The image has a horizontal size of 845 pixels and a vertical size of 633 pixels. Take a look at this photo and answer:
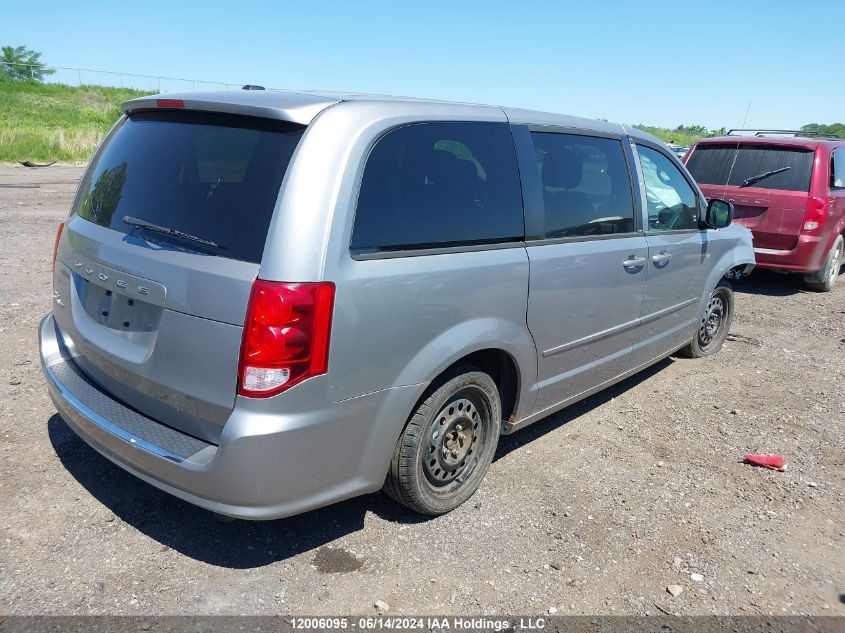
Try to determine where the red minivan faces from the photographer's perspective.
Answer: facing away from the viewer and to the right of the viewer

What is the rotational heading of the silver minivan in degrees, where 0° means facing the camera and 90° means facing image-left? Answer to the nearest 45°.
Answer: approximately 225°

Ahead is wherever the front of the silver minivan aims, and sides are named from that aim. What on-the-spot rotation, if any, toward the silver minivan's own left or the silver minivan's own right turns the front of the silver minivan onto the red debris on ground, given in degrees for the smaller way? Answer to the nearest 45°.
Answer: approximately 45° to the silver minivan's own right

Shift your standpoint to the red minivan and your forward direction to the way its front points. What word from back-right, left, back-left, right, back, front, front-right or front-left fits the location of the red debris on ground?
back-right
